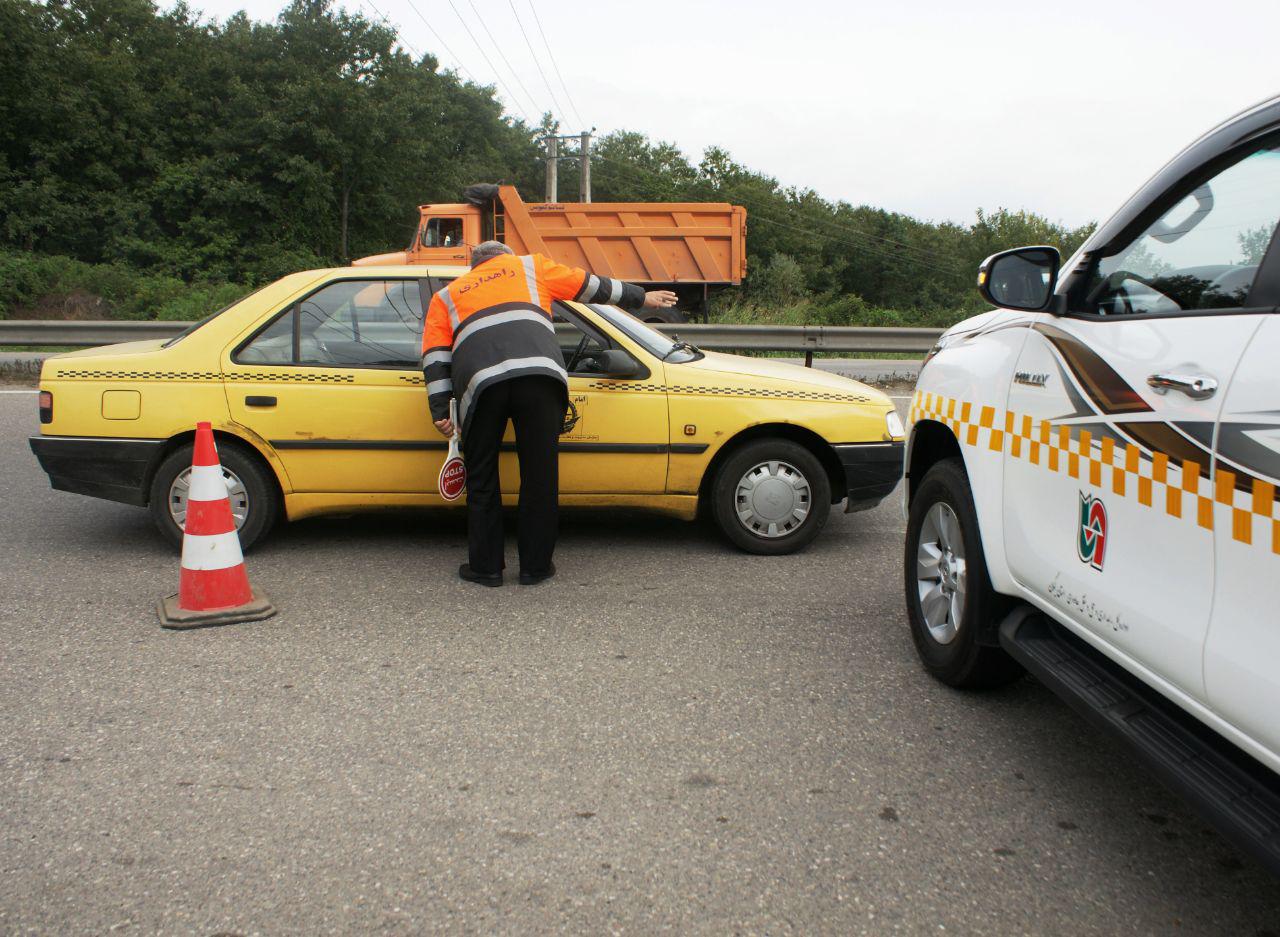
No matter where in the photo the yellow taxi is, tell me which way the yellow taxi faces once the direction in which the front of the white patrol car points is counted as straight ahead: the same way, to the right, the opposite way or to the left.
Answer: to the right

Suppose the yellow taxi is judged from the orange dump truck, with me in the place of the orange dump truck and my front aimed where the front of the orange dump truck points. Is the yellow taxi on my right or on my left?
on my left

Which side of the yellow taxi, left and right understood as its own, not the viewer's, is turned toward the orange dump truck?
left

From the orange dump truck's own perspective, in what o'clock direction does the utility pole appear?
The utility pole is roughly at 3 o'clock from the orange dump truck.

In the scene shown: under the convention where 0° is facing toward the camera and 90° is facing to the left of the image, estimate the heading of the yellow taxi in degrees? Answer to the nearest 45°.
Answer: approximately 270°

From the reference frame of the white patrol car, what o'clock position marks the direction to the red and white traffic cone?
The red and white traffic cone is roughly at 11 o'clock from the white patrol car.

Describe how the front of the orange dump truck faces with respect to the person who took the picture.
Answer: facing to the left of the viewer

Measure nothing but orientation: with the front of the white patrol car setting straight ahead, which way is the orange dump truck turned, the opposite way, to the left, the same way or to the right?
to the left

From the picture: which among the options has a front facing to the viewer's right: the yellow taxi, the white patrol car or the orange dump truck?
the yellow taxi

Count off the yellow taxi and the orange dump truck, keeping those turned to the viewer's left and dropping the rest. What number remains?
1

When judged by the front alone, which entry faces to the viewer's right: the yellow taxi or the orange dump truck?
the yellow taxi

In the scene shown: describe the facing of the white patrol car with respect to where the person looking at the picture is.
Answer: facing away from the viewer and to the left of the viewer
